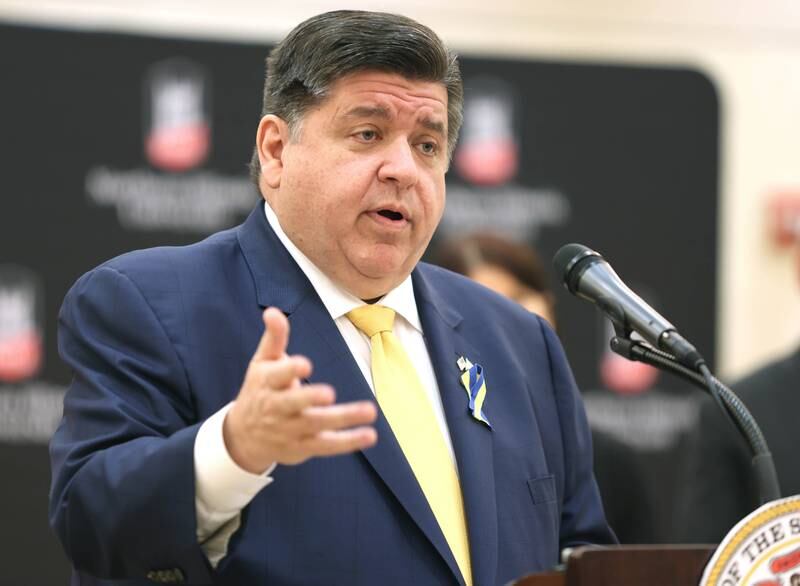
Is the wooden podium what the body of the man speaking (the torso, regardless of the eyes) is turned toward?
yes

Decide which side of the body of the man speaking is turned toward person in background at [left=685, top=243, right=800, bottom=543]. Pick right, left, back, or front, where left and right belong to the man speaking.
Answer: left

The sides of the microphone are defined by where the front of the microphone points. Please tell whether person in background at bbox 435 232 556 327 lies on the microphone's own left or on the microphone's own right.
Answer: on the microphone's own right

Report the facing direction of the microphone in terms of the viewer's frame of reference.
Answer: facing to the left of the viewer

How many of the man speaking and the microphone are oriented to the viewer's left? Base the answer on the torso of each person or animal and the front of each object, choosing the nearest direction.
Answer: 1

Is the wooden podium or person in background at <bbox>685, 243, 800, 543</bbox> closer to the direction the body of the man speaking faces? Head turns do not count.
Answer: the wooden podium

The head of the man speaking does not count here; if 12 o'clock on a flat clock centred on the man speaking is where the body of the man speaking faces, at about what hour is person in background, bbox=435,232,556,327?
The person in background is roughly at 8 o'clock from the man speaking.

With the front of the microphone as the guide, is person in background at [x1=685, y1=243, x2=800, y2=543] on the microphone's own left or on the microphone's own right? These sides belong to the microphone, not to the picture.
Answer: on the microphone's own right

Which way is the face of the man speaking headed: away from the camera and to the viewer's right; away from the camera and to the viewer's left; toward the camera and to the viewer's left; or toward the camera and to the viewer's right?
toward the camera and to the viewer's right
